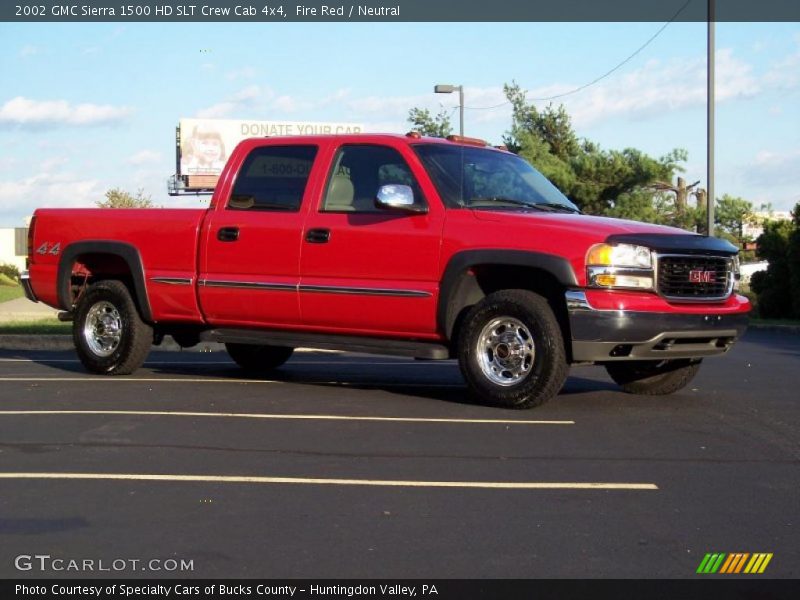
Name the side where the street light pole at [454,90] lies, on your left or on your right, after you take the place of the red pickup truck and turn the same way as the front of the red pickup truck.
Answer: on your left

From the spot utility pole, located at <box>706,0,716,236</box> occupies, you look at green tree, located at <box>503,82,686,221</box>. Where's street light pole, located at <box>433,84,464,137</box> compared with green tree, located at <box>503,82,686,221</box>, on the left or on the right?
left

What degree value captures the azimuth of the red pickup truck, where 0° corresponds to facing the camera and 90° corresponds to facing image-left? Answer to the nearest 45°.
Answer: approximately 315°

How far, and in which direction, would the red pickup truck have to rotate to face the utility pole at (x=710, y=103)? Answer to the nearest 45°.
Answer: approximately 90° to its left

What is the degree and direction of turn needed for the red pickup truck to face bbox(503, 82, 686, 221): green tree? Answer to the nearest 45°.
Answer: approximately 135° to its left

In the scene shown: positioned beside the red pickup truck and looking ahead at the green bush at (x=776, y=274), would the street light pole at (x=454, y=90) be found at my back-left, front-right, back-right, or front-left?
front-left

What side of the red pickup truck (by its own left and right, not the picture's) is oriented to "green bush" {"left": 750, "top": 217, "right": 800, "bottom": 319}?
left
